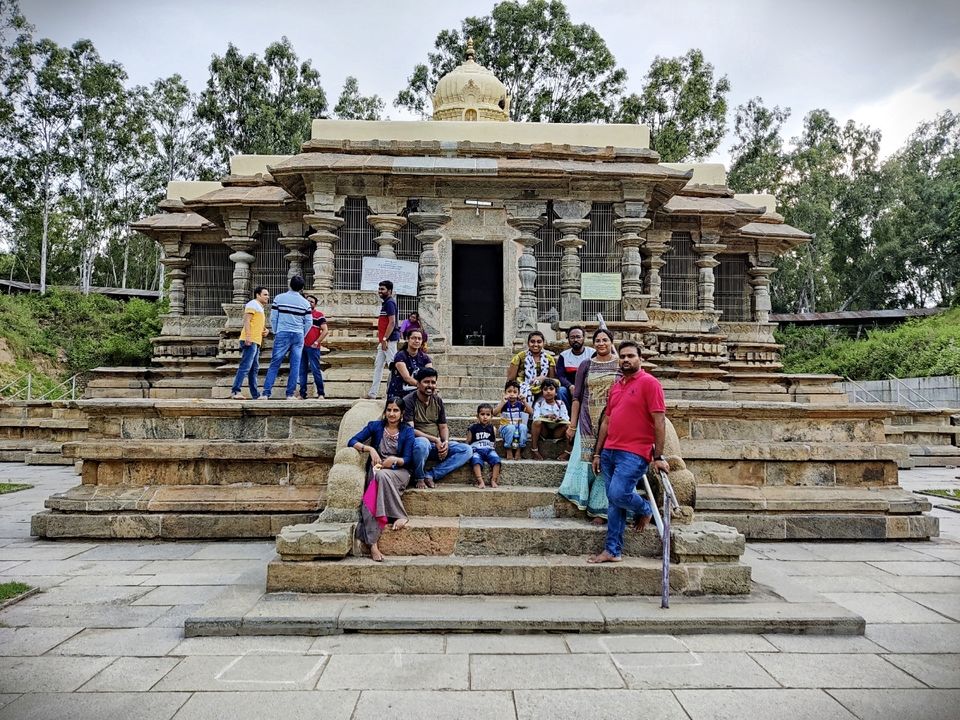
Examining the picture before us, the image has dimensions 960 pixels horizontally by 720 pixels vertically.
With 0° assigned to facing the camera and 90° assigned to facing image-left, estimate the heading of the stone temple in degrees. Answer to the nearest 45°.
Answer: approximately 0°

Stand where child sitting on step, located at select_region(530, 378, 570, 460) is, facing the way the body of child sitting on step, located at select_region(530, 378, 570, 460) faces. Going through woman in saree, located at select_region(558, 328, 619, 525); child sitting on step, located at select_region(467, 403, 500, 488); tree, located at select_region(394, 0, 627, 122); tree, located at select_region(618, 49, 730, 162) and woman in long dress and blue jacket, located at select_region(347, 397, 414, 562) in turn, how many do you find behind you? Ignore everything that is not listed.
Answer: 2

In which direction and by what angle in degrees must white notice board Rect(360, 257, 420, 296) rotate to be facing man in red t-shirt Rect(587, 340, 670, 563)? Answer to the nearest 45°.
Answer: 0° — it already faces them

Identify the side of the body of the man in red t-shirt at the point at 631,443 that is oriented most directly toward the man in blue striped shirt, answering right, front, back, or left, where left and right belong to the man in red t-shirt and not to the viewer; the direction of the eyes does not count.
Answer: right

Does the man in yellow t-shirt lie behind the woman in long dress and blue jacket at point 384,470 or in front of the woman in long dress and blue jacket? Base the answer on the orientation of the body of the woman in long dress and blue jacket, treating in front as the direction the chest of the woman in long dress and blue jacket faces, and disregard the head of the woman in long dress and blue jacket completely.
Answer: behind
